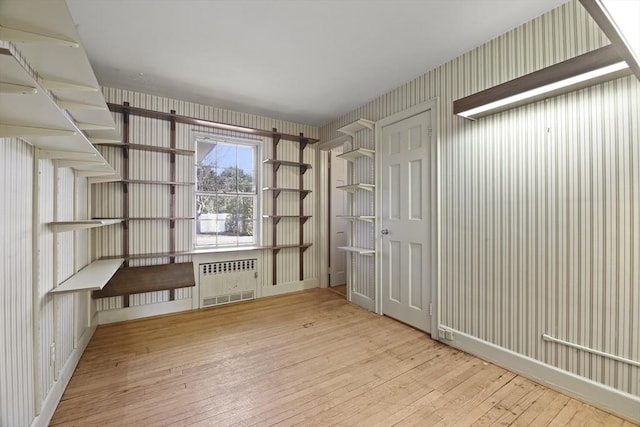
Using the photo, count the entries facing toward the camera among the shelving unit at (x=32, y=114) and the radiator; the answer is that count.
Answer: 1

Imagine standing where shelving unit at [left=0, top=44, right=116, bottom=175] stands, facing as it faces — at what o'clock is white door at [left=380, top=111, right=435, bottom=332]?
The white door is roughly at 12 o'clock from the shelving unit.

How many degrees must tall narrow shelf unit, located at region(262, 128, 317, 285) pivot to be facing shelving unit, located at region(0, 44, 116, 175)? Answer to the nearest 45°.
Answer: approximately 45° to its right

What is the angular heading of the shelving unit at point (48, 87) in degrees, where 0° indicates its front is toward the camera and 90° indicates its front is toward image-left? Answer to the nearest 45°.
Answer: approximately 270°

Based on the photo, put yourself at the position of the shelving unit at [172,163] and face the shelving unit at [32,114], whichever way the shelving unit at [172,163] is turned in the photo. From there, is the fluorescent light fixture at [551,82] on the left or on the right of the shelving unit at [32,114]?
left

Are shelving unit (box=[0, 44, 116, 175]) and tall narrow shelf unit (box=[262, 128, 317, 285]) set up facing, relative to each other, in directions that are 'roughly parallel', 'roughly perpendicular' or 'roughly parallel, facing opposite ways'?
roughly perpendicular

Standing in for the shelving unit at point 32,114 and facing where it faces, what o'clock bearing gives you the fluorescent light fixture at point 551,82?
The fluorescent light fixture is roughly at 1 o'clock from the shelving unit.

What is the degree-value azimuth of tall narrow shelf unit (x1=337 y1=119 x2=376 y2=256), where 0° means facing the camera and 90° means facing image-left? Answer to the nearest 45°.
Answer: approximately 45°

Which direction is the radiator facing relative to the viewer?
toward the camera

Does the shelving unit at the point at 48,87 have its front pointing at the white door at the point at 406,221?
yes

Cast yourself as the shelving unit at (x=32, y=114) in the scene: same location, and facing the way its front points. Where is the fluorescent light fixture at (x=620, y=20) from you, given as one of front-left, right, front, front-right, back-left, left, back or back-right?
front-right

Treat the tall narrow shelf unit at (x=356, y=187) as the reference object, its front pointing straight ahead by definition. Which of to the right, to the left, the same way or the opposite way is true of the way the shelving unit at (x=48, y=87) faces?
the opposite way

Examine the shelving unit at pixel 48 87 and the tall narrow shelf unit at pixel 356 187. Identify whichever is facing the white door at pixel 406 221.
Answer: the shelving unit

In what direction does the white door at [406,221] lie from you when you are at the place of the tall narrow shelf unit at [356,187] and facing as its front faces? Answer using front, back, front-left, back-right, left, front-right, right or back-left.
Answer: left
